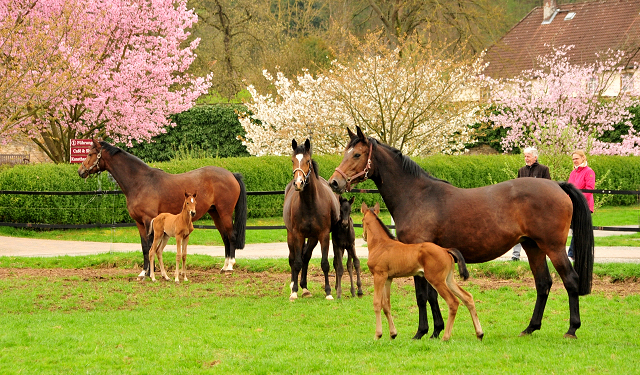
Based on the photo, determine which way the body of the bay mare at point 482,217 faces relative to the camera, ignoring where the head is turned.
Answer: to the viewer's left

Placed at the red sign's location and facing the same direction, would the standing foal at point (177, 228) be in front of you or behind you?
in front

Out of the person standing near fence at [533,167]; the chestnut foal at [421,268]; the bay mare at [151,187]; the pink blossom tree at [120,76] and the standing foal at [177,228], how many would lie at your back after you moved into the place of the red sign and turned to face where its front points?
1

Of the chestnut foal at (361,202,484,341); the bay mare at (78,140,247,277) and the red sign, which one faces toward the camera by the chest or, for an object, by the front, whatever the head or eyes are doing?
the red sign

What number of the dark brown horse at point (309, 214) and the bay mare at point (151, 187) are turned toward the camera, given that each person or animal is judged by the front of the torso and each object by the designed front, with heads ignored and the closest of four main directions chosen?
1

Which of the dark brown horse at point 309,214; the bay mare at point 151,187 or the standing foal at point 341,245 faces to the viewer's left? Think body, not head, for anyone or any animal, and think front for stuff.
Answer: the bay mare

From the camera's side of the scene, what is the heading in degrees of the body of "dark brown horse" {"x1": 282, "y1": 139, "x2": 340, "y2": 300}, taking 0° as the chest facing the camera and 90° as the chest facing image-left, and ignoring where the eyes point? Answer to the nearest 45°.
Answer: approximately 0°

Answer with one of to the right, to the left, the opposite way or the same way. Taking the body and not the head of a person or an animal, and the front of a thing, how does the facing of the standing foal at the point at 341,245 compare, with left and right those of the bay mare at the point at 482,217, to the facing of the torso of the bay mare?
to the left

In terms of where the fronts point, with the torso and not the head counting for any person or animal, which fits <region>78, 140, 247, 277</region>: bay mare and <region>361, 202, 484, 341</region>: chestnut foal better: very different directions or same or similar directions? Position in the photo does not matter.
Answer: same or similar directions

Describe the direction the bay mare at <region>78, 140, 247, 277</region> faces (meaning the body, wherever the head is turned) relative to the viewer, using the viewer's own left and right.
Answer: facing to the left of the viewer

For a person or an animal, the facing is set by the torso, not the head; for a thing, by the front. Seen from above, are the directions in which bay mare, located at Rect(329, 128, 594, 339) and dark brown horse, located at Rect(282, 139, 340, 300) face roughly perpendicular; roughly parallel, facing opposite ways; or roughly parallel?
roughly perpendicular

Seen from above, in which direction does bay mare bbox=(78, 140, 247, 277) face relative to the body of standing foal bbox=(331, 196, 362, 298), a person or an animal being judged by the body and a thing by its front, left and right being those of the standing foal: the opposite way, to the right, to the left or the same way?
to the right

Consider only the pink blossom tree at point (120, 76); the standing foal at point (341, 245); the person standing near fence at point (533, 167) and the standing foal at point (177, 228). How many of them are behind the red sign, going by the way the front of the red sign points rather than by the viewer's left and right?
1

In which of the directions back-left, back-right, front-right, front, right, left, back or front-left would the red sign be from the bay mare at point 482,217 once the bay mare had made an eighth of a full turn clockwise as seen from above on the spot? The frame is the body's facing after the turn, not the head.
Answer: front

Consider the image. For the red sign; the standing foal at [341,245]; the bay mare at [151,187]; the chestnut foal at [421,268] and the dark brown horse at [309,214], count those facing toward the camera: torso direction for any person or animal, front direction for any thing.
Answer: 3

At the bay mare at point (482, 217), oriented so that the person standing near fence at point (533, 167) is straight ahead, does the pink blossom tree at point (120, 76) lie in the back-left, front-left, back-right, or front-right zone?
front-left

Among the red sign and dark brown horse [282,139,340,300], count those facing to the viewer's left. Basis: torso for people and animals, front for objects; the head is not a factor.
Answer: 0

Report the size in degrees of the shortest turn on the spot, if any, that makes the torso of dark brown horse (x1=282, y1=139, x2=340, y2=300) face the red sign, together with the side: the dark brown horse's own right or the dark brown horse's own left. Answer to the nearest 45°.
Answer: approximately 135° to the dark brown horse's own right

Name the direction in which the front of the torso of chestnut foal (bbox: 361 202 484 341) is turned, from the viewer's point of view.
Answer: to the viewer's left

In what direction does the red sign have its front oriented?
toward the camera

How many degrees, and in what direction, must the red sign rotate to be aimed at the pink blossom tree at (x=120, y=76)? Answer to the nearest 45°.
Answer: approximately 180°

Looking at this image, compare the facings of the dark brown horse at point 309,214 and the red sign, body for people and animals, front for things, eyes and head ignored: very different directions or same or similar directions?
same or similar directions
